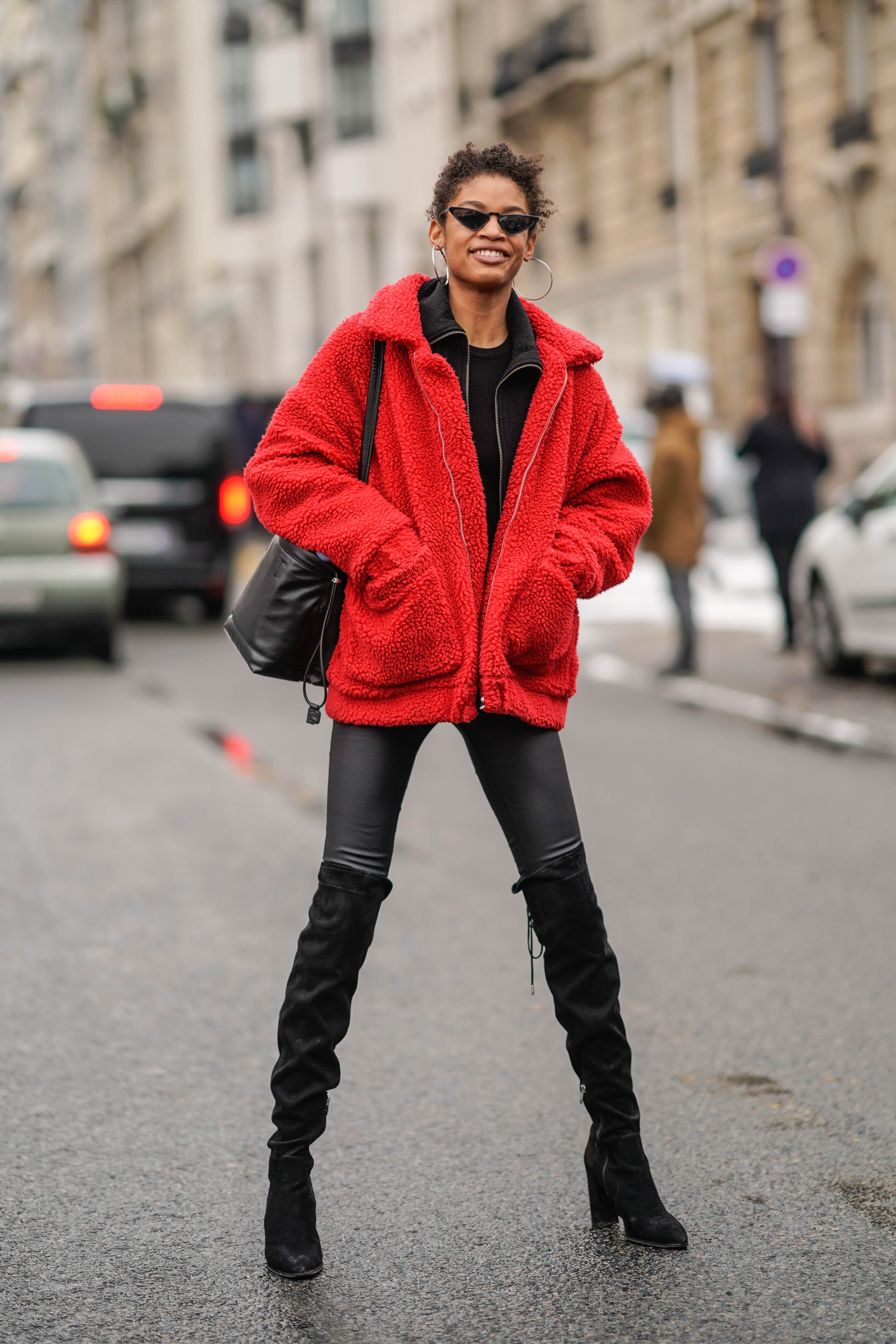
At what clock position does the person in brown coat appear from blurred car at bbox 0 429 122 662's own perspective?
The person in brown coat is roughly at 4 o'clock from the blurred car.

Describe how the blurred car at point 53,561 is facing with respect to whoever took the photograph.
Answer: facing away from the viewer

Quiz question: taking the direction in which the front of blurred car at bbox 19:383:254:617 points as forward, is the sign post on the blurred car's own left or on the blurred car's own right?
on the blurred car's own right

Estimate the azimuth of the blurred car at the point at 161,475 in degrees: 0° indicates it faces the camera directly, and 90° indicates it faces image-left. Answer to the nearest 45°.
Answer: approximately 180°

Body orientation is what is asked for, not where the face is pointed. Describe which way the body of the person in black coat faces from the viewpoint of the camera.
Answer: away from the camera

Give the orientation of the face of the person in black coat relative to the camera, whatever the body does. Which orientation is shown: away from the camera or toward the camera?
away from the camera

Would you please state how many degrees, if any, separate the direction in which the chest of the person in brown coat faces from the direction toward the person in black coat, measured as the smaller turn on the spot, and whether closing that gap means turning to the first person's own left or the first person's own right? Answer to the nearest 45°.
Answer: approximately 135° to the first person's own right

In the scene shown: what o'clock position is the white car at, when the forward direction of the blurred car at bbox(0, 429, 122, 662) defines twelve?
The white car is roughly at 4 o'clock from the blurred car.

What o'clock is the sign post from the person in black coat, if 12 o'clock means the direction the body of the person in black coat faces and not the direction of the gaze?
The sign post is roughly at 12 o'clock from the person in black coat.

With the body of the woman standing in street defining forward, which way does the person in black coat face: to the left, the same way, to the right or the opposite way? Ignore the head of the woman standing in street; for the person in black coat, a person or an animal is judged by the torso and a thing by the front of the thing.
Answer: the opposite way
